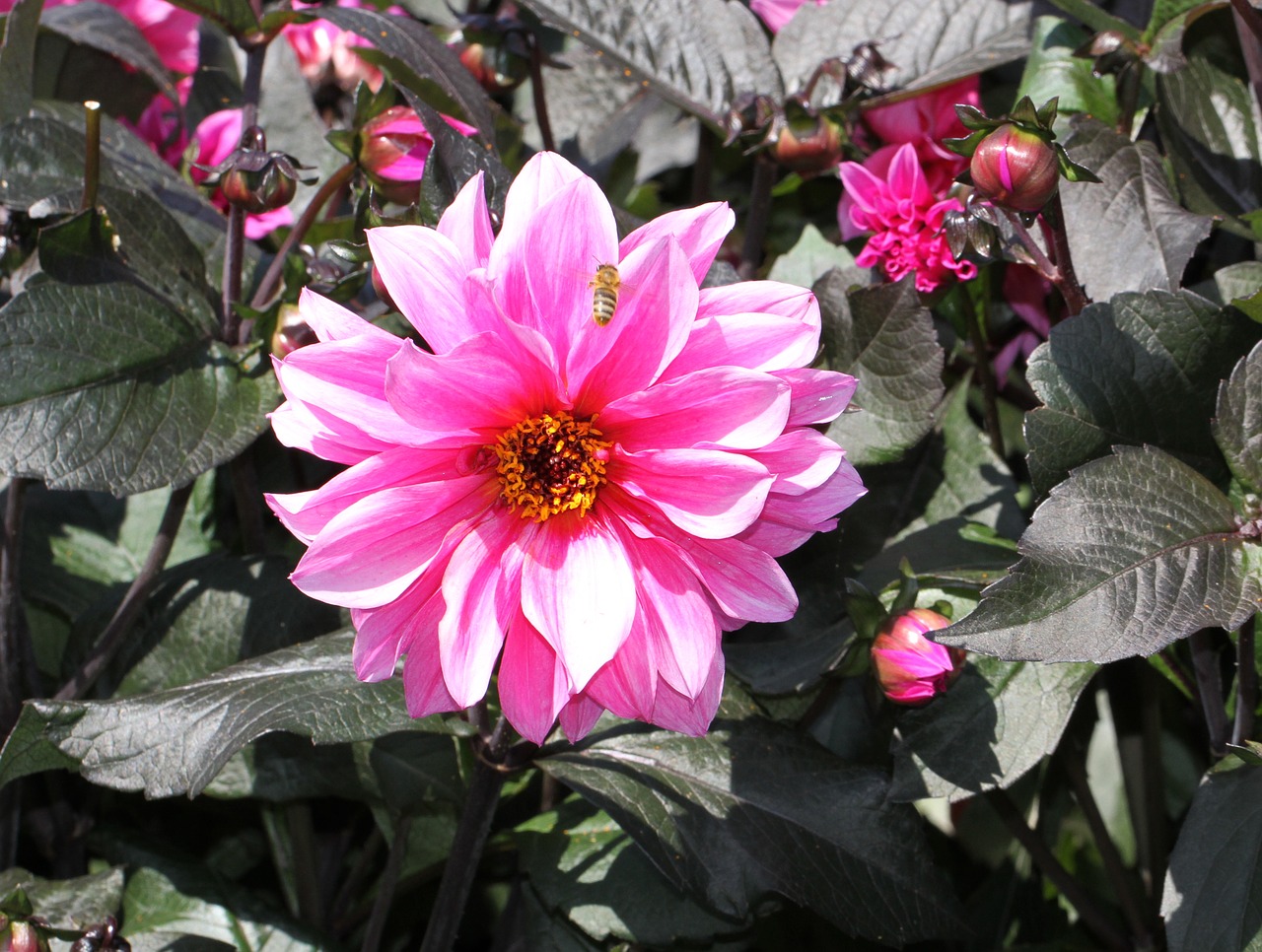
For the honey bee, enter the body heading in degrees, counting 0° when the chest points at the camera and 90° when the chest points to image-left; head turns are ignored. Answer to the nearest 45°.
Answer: approximately 180°

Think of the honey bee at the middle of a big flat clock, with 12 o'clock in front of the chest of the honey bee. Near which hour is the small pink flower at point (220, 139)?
The small pink flower is roughly at 11 o'clock from the honey bee.

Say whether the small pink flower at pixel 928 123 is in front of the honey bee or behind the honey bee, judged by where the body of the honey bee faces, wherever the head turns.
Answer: in front
